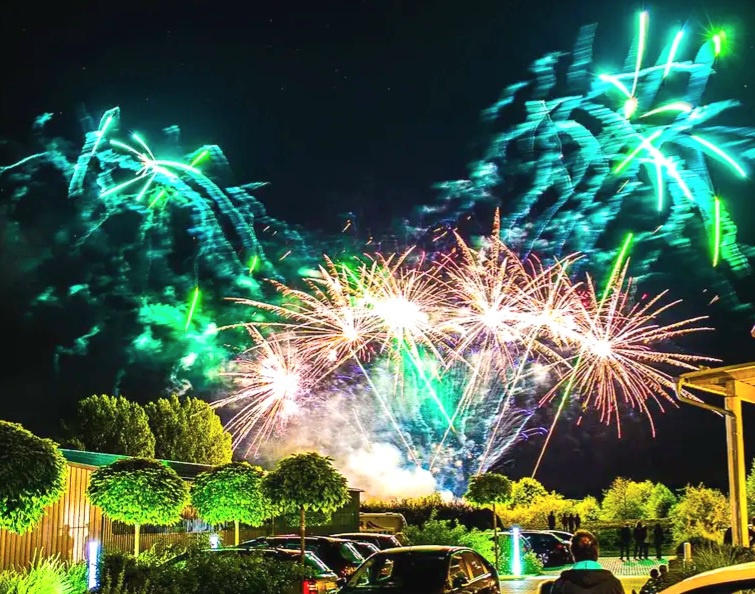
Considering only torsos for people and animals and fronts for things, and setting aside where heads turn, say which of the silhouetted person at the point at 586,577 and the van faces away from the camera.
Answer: the silhouetted person

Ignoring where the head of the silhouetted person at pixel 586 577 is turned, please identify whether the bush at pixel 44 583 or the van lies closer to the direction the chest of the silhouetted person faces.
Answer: the van

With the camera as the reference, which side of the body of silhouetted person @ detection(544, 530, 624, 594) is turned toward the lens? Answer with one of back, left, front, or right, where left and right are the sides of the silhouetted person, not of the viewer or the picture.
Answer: back

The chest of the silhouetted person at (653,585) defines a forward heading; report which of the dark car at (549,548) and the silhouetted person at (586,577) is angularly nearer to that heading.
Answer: the dark car

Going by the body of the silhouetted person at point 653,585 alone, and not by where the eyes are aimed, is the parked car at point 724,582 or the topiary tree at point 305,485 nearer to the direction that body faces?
the topiary tree

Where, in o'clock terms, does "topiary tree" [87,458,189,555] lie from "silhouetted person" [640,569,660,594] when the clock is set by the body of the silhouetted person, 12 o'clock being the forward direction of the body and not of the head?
The topiary tree is roughly at 10 o'clock from the silhouetted person.

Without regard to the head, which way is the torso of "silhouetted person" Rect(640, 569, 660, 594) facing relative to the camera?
away from the camera

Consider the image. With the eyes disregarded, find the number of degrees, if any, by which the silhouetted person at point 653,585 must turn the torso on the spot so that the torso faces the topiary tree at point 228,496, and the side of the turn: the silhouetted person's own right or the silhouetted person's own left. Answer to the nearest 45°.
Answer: approximately 45° to the silhouetted person's own left

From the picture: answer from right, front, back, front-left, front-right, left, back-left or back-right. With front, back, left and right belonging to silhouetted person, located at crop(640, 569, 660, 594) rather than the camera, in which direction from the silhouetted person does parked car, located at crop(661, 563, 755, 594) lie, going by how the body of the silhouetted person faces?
back
